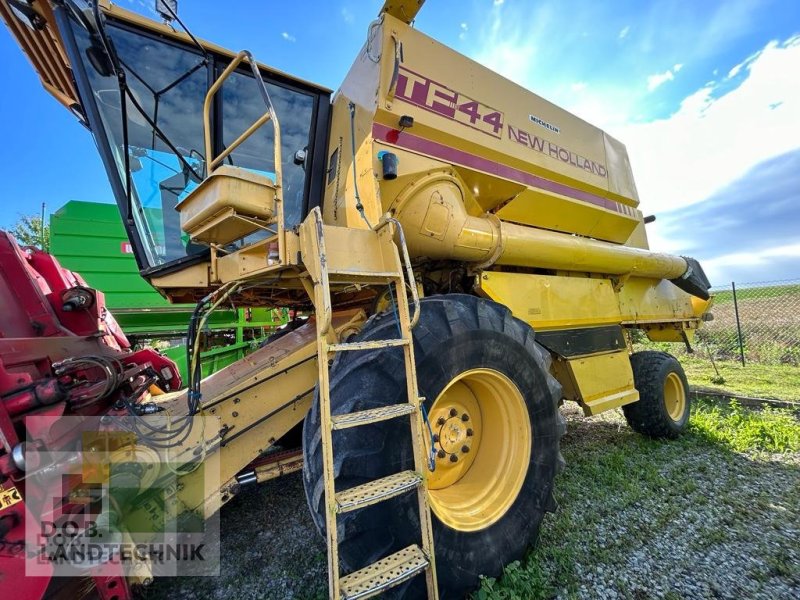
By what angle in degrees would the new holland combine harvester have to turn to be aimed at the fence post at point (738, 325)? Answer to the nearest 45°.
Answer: approximately 180°

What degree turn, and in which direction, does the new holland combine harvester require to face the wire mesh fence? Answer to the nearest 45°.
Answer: approximately 180°

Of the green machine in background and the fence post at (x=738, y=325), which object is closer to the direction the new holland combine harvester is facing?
the green machine in background

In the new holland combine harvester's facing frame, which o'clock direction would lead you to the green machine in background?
The green machine in background is roughly at 3 o'clock from the new holland combine harvester.

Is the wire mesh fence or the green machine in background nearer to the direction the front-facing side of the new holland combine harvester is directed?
the green machine in background

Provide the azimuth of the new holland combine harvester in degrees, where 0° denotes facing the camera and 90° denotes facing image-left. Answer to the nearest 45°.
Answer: approximately 45°
